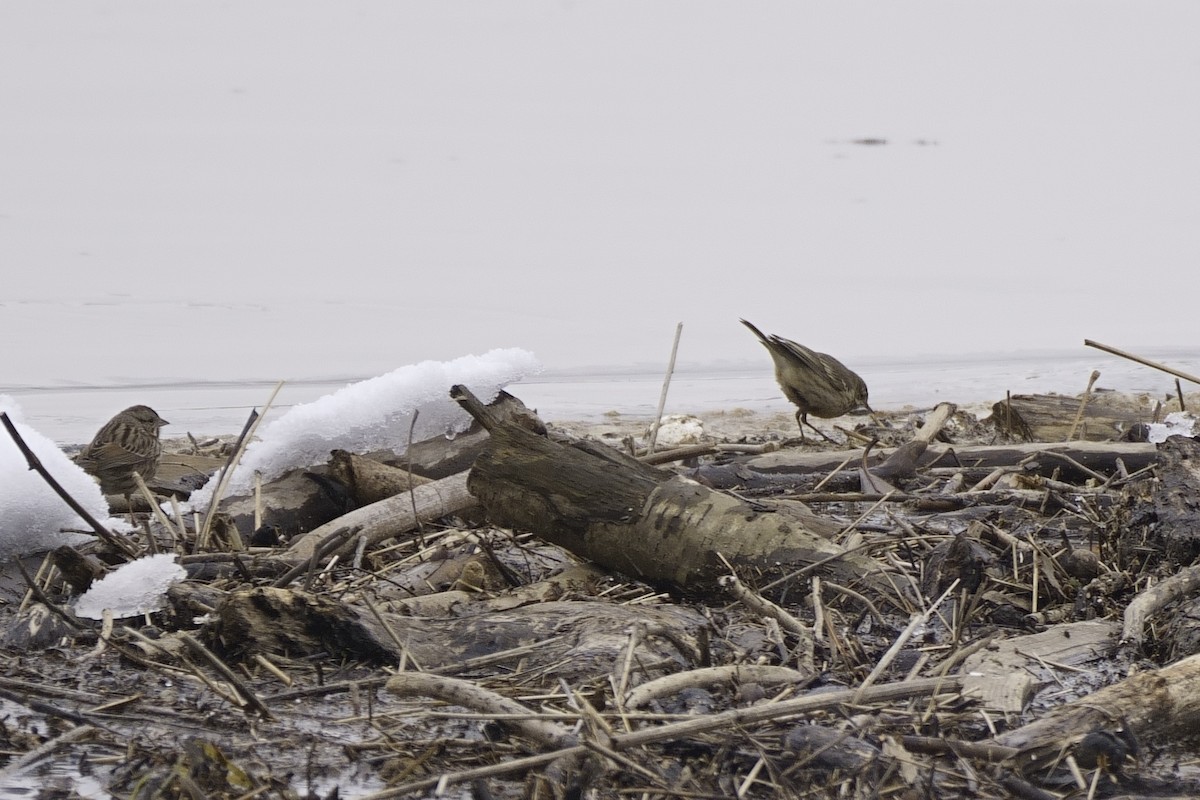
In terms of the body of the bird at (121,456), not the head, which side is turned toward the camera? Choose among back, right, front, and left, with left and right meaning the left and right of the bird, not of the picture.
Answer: right

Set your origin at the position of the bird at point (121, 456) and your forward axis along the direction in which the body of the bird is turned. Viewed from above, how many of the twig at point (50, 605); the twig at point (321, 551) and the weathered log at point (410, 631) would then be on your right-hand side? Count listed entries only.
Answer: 3

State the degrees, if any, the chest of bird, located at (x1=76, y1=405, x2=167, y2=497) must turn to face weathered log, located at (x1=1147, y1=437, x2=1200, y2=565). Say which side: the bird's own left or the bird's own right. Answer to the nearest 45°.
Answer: approximately 45° to the bird's own right

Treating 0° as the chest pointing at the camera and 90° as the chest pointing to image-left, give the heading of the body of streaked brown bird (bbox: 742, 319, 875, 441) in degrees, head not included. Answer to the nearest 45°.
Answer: approximately 270°

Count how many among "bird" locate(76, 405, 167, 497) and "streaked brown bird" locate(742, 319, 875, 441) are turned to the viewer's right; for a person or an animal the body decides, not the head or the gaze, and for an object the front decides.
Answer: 2

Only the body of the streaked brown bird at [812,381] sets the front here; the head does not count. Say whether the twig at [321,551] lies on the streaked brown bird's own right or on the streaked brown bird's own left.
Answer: on the streaked brown bird's own right

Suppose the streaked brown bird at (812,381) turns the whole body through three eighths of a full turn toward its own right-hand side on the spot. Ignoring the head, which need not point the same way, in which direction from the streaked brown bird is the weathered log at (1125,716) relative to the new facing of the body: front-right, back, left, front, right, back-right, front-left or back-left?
front-left

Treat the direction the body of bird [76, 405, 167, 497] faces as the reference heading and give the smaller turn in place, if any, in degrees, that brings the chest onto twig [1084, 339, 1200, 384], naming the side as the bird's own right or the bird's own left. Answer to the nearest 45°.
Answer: approximately 45° to the bird's own right
